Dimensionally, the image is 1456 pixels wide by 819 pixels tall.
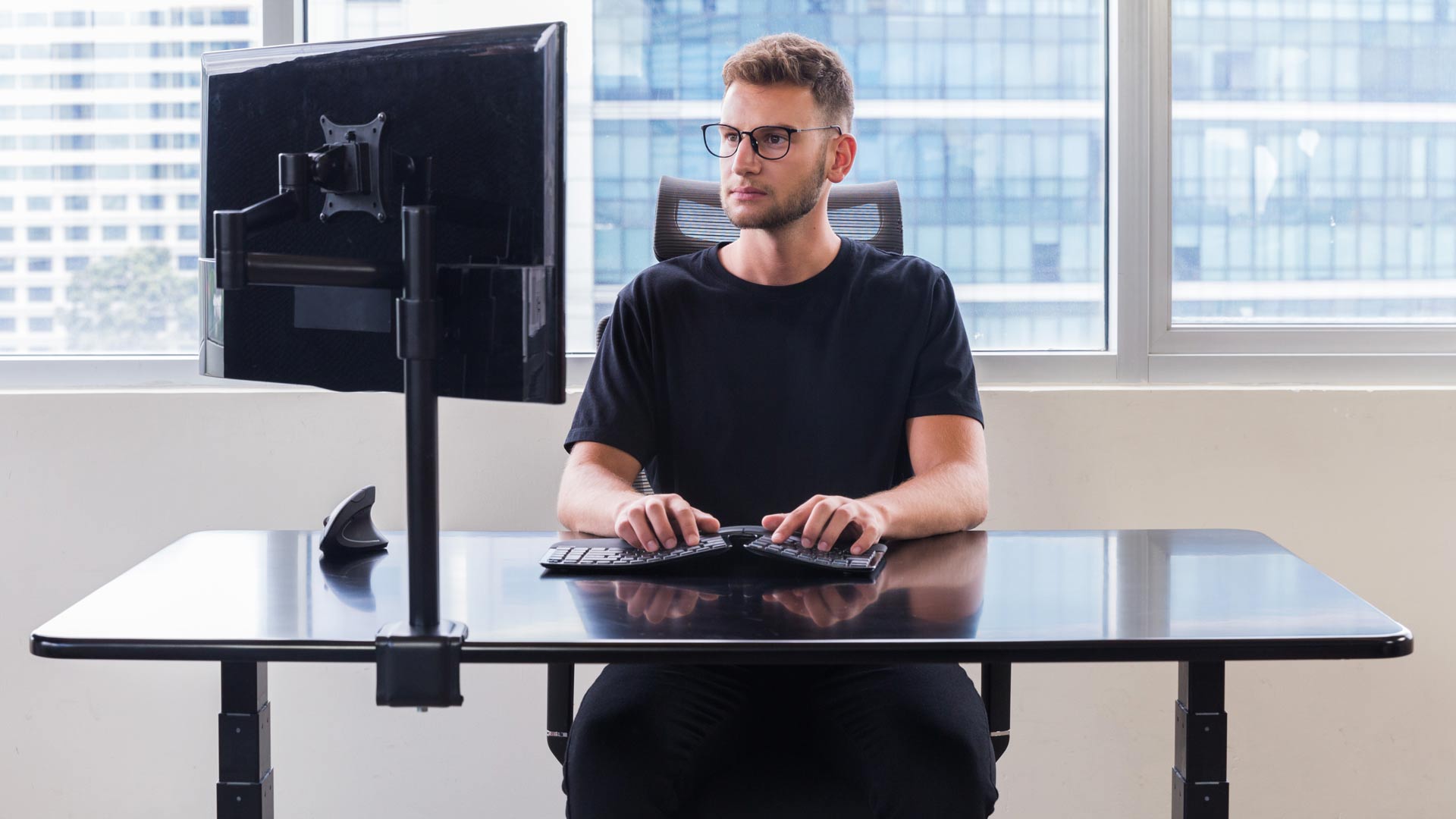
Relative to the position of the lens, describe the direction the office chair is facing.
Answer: facing the viewer

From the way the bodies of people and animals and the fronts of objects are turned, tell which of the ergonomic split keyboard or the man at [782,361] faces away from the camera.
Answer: the ergonomic split keyboard

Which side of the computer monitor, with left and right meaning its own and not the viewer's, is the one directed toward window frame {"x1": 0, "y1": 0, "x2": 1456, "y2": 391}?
front

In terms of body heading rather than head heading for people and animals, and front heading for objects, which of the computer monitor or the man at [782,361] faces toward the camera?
the man

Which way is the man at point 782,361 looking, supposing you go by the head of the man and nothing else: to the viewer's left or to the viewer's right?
to the viewer's left

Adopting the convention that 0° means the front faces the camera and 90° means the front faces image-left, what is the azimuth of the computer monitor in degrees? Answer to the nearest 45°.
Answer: approximately 225°

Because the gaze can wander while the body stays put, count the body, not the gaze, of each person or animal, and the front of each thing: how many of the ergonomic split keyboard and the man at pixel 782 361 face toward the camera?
1

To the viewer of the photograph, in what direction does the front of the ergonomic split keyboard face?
facing away from the viewer

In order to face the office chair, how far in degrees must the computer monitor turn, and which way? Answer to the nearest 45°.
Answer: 0° — it already faces it
